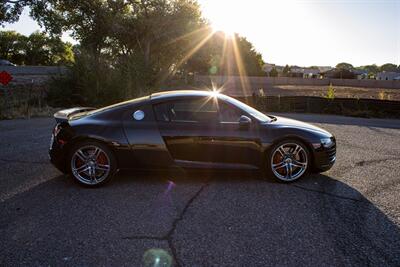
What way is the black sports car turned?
to the viewer's right

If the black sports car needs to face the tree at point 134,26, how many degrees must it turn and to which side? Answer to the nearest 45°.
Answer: approximately 90° to its left
